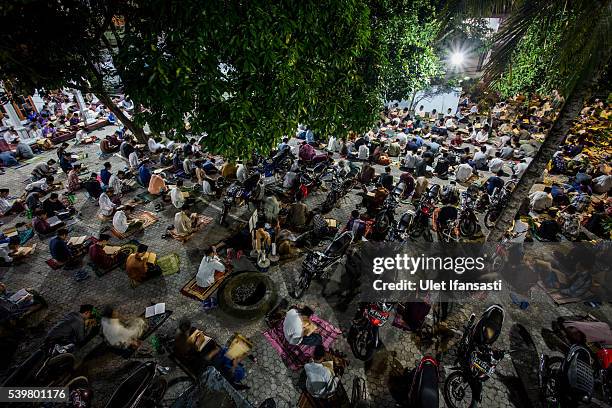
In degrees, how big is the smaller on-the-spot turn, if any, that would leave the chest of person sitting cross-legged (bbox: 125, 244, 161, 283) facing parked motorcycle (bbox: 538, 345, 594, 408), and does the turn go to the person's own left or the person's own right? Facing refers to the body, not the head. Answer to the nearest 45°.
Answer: approximately 90° to the person's own right

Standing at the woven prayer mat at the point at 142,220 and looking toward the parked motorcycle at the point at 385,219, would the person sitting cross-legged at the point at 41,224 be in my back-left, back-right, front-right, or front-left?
back-right

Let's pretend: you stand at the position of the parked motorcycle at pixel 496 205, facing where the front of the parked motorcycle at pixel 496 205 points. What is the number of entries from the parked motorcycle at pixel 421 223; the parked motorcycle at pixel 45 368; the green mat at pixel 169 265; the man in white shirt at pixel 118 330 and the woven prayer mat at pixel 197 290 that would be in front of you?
5

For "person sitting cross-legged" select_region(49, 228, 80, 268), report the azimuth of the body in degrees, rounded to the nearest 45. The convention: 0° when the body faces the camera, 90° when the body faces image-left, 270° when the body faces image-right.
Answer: approximately 225°

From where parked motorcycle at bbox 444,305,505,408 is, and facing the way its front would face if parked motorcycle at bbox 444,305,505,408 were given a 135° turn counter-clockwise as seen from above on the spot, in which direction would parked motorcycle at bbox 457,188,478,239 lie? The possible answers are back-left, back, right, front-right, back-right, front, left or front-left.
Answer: left
